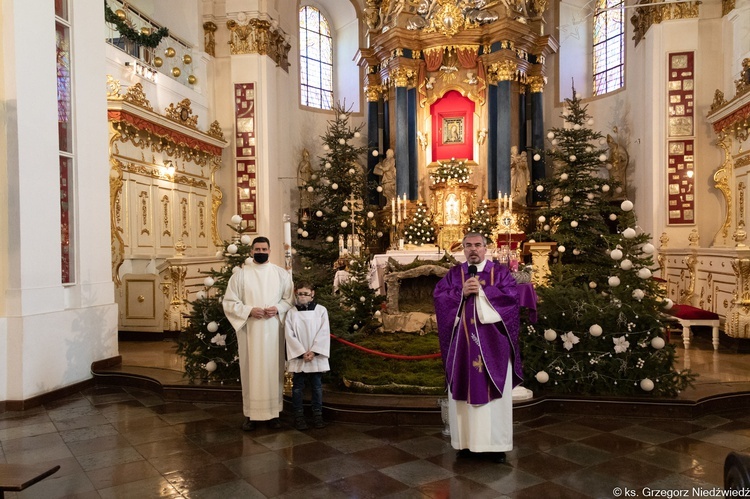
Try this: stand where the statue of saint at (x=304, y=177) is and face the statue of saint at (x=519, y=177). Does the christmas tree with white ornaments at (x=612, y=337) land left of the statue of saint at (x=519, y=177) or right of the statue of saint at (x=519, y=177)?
right

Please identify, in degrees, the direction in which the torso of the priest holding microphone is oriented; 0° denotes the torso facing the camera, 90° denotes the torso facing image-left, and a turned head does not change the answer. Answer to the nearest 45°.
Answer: approximately 0°

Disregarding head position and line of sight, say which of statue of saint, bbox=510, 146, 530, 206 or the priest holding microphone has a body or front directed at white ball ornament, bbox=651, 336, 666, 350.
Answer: the statue of saint

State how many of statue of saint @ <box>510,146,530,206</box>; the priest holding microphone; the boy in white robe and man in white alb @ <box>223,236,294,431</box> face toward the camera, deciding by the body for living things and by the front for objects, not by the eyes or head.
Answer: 4

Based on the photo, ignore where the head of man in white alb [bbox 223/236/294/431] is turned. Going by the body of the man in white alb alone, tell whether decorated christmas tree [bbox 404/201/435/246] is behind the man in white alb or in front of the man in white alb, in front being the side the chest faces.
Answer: behind

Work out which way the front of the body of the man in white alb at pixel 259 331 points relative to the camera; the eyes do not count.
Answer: toward the camera

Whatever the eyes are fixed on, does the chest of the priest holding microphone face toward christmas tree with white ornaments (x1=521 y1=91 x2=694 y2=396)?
no

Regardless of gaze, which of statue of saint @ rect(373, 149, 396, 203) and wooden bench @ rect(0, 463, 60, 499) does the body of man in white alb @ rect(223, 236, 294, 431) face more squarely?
the wooden bench

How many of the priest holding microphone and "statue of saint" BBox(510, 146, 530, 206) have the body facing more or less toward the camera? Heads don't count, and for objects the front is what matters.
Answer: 2

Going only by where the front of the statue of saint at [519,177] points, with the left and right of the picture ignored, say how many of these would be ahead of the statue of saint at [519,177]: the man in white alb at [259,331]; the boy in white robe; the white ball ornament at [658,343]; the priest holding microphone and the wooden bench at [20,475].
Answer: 5

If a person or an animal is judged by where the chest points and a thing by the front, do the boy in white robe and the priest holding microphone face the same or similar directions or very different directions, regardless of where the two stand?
same or similar directions

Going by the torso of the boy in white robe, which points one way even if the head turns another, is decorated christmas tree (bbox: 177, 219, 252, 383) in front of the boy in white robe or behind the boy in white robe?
behind

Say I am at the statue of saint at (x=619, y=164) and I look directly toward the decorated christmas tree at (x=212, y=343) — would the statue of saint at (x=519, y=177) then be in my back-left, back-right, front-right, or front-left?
front-right

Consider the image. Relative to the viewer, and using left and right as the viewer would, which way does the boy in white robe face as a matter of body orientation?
facing the viewer

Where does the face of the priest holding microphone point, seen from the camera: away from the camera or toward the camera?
toward the camera

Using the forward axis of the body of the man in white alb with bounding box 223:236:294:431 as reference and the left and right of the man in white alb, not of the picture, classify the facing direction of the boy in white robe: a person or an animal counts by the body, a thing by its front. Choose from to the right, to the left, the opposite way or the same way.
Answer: the same way
